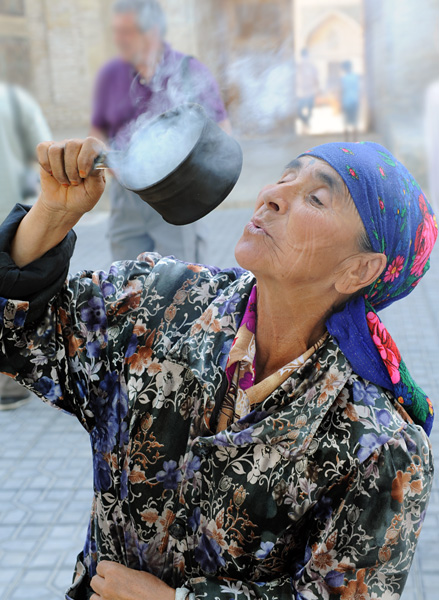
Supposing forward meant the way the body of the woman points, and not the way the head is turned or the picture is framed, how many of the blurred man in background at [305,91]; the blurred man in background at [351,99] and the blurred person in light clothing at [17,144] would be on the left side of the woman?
0

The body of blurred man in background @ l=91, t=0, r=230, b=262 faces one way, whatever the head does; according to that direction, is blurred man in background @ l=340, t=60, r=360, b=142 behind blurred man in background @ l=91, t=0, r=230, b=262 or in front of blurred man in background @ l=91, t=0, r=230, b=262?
behind

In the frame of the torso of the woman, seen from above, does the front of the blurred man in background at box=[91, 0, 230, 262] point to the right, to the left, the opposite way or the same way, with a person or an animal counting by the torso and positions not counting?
the same way

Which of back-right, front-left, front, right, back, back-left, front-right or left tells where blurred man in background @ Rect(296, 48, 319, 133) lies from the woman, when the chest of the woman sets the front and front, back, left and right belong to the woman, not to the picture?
back-right

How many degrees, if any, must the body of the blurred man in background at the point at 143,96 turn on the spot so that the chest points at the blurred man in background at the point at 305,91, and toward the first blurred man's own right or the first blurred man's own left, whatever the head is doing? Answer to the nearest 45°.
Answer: approximately 135° to the first blurred man's own right

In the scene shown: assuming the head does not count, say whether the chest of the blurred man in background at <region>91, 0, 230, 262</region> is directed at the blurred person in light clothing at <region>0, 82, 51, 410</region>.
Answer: no

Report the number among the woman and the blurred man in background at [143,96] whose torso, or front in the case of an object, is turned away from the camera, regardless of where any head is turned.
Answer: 0

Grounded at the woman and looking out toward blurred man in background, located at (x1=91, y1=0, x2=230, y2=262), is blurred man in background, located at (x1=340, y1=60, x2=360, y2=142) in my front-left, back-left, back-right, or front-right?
front-right

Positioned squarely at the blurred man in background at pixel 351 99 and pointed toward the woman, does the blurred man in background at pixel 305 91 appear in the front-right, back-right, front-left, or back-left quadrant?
back-right

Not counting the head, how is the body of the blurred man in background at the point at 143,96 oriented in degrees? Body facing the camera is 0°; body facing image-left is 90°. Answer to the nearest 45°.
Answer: approximately 45°

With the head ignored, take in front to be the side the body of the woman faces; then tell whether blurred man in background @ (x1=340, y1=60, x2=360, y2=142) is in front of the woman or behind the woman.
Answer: behind

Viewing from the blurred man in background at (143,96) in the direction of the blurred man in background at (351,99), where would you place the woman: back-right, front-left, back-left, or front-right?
back-right

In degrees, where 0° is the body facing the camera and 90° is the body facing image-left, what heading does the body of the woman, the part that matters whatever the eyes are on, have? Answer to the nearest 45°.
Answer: approximately 45°

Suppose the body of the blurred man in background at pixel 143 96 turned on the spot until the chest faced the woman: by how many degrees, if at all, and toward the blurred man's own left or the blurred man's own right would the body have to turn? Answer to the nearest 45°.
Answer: approximately 45° to the blurred man's own left

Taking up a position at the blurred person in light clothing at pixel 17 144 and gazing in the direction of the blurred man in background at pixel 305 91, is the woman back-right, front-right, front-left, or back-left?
back-right
